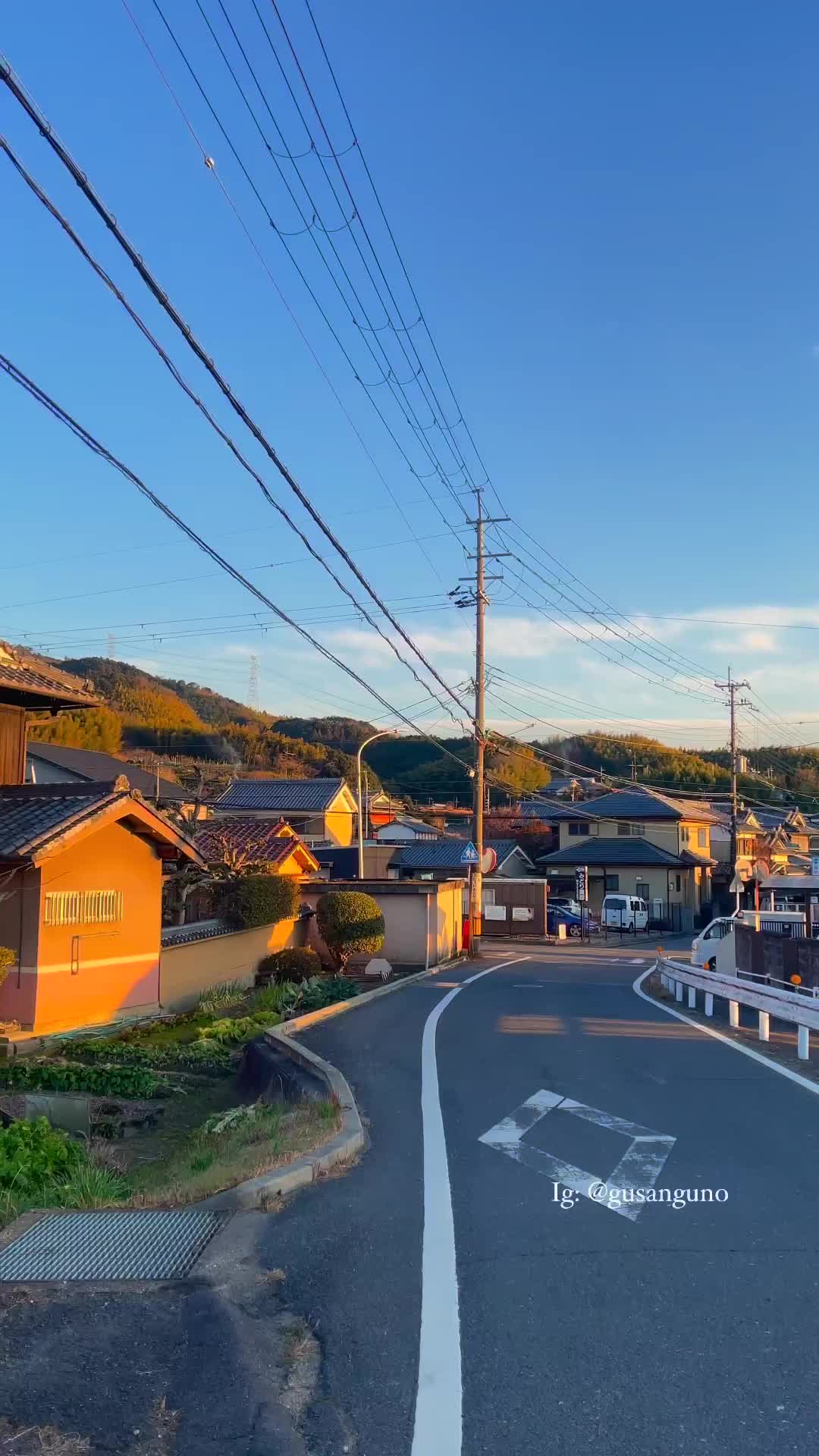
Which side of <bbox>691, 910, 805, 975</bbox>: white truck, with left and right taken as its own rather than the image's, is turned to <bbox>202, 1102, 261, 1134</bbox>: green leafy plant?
left

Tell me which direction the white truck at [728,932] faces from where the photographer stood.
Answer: facing to the left of the viewer

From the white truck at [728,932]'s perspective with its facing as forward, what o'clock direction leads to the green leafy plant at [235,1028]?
The green leafy plant is roughly at 10 o'clock from the white truck.

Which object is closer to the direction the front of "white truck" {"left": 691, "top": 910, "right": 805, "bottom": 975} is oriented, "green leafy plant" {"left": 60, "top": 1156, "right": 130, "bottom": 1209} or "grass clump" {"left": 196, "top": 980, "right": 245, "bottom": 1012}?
the grass clump

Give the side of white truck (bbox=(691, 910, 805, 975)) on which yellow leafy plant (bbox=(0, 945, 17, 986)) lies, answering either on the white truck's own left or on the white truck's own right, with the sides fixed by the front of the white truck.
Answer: on the white truck's own left

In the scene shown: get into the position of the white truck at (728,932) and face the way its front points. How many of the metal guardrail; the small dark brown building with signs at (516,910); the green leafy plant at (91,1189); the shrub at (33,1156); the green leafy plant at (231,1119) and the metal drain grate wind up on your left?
5

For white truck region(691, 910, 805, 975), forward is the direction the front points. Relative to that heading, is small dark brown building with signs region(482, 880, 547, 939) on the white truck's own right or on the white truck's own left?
on the white truck's own right

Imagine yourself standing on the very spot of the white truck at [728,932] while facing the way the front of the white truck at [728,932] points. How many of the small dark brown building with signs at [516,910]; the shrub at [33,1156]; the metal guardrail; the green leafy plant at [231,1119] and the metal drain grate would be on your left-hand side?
4

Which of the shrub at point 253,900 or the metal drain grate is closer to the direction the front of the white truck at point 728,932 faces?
the shrub

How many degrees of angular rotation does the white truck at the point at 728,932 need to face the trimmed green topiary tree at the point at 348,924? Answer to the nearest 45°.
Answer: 0° — it already faces it

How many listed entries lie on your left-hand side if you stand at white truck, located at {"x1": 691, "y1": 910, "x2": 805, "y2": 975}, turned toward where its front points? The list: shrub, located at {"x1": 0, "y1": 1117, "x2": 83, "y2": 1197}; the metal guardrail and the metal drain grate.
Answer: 3

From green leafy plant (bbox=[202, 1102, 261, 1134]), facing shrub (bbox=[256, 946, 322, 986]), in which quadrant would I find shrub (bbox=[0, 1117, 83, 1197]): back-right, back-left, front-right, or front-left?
back-left

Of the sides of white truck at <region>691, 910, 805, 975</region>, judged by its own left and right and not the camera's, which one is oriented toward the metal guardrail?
left
